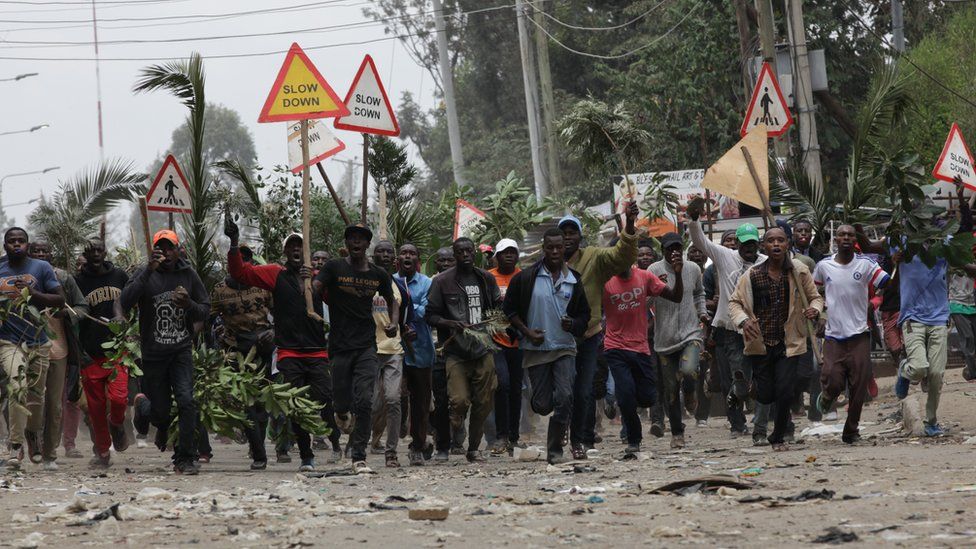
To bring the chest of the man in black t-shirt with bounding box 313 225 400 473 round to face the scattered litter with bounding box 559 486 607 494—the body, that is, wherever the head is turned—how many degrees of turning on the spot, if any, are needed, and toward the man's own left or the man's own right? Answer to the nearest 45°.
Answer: approximately 45° to the man's own left

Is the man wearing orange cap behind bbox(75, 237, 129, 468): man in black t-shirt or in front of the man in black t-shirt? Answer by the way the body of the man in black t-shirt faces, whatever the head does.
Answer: in front

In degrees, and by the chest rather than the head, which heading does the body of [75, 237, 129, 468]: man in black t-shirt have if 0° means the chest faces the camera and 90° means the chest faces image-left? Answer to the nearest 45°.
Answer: approximately 0°

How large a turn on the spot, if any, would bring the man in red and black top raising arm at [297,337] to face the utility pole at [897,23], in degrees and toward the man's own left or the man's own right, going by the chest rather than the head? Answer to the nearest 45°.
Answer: approximately 135° to the man's own left

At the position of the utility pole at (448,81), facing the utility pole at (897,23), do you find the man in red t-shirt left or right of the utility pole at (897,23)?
right

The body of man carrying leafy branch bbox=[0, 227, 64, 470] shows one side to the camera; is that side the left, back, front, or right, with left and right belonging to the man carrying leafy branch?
front

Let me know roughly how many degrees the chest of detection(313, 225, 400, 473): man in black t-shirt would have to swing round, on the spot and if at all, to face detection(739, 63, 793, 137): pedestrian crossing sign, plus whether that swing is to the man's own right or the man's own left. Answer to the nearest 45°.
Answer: approximately 135° to the man's own left

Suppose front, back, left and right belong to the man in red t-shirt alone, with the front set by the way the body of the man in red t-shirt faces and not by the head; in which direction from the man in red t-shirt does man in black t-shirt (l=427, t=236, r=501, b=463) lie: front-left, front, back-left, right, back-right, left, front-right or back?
right

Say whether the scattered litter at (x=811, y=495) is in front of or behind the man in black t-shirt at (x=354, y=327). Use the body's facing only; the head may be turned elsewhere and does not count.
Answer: in front

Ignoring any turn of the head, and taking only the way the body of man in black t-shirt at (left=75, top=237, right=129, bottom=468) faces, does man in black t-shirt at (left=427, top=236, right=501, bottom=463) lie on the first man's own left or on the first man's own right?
on the first man's own left

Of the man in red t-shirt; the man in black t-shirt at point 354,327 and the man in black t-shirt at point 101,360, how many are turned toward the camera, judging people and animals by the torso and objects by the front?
3

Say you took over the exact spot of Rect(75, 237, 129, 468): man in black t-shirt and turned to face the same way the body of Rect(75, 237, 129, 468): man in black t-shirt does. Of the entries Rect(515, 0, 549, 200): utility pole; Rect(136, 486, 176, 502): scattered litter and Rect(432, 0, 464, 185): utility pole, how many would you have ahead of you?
1
